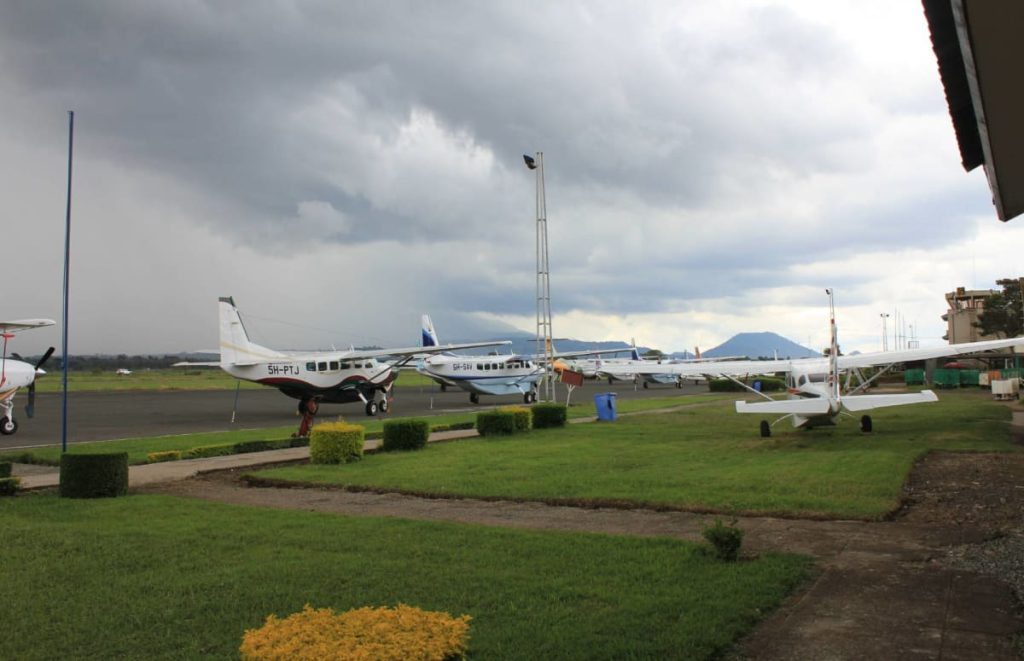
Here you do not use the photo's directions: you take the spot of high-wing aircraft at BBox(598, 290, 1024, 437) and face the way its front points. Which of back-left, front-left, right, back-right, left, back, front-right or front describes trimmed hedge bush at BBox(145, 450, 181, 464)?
back-left

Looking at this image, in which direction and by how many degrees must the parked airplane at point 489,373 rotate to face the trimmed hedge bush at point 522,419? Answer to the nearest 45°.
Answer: approximately 45° to its right

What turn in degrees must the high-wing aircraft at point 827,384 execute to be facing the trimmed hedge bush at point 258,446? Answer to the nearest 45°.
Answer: approximately 135° to its left

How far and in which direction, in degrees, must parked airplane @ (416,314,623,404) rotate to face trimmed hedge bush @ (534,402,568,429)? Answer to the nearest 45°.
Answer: approximately 45° to its right

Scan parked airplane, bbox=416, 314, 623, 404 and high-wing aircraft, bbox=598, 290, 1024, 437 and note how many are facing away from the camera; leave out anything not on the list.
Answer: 1

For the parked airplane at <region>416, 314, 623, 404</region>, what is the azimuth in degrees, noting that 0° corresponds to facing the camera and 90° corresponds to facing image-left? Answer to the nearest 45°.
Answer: approximately 315°

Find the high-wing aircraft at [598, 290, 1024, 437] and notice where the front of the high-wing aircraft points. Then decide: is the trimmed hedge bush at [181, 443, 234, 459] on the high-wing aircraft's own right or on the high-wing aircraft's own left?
on the high-wing aircraft's own left

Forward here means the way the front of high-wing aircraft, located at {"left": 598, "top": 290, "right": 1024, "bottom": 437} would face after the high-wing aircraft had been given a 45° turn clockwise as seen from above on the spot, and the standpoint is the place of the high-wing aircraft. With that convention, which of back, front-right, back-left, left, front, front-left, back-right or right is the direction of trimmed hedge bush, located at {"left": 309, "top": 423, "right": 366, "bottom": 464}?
back

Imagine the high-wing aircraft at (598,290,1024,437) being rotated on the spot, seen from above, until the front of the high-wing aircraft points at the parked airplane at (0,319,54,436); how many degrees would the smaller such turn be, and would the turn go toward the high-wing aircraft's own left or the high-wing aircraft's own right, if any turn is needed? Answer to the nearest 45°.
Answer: approximately 90° to the high-wing aircraft's own left

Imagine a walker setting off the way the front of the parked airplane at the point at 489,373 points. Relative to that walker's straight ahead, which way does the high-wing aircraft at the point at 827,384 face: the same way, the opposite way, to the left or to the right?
to the left

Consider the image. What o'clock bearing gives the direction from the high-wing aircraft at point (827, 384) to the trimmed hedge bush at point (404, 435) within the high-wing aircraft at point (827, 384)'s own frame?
The trimmed hedge bush is roughly at 8 o'clock from the high-wing aircraft.

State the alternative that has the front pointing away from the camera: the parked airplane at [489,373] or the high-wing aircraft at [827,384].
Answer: the high-wing aircraft

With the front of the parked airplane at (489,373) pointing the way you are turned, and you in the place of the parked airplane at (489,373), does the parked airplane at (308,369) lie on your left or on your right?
on your right

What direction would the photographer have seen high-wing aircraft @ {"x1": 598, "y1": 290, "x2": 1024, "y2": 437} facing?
facing away from the viewer

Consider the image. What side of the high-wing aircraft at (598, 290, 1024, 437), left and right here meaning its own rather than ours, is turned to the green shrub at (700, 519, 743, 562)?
back
